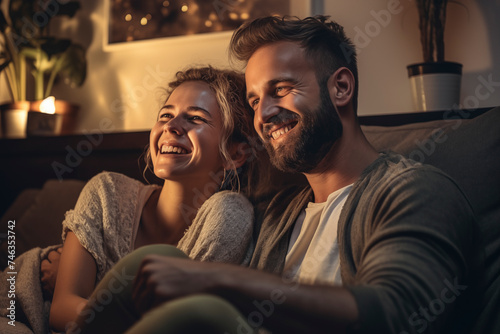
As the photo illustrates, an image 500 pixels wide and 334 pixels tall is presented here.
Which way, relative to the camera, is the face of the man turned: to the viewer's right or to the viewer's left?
to the viewer's left

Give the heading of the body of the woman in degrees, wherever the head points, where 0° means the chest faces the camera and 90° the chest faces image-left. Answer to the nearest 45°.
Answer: approximately 45°

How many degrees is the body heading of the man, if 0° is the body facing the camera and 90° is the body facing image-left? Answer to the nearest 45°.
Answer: approximately 45°

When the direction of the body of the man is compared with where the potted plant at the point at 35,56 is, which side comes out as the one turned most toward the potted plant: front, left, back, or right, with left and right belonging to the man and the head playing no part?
right

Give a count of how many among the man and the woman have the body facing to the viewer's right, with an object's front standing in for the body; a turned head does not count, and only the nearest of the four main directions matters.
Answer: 0
